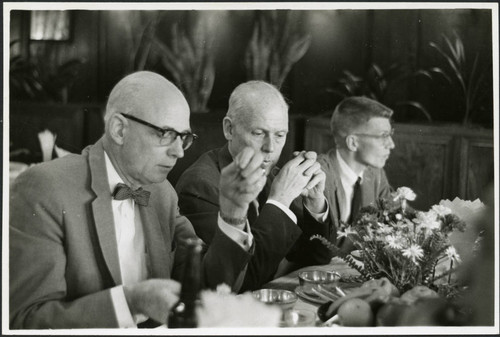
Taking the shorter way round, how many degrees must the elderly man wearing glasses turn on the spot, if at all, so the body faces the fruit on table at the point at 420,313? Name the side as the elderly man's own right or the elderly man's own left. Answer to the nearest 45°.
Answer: approximately 45° to the elderly man's own left

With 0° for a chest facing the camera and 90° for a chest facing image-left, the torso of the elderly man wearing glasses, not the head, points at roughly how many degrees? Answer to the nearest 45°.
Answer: approximately 315°

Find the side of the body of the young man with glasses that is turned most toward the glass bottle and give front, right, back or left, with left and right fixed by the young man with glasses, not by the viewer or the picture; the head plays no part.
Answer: right

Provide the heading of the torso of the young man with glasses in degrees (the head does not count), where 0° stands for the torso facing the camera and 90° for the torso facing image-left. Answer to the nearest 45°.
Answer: approximately 315°

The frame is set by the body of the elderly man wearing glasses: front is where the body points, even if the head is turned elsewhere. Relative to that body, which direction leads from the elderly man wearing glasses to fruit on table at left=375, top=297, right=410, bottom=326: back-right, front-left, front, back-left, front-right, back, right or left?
front-left

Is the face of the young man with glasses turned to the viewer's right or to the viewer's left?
to the viewer's right

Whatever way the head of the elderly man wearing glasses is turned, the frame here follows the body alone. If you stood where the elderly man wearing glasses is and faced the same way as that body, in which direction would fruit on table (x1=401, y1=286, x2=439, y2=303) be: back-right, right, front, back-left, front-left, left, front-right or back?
front-left
